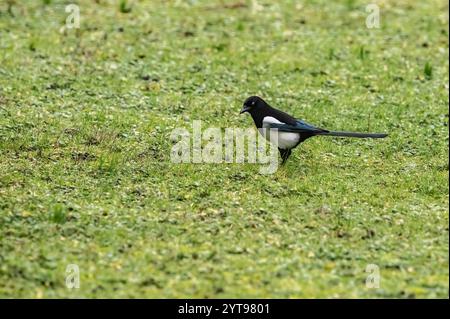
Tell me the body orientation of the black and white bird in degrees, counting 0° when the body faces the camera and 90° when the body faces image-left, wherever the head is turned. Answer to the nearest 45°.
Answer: approximately 90°
